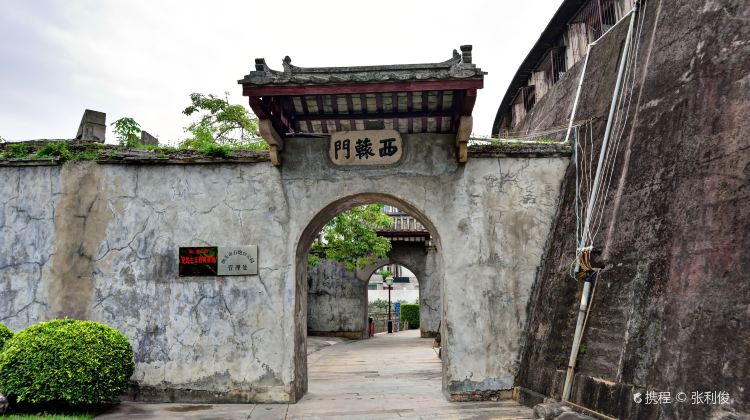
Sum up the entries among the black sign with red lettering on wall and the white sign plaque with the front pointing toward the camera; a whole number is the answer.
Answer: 2

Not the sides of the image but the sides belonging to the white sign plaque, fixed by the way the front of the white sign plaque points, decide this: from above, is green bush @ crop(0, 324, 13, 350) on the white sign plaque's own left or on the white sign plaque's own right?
on the white sign plaque's own right

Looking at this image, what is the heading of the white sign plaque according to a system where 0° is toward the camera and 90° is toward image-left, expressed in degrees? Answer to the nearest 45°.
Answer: approximately 0°

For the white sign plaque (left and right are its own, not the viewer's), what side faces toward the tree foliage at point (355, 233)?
back

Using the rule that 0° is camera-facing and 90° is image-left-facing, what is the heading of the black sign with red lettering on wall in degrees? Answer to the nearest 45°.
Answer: approximately 0°

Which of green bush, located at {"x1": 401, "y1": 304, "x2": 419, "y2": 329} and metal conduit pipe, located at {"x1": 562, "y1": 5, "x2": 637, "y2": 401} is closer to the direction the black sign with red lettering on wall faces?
the metal conduit pipe

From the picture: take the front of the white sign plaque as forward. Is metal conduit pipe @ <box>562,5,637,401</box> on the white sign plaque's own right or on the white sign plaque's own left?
on the white sign plaque's own left

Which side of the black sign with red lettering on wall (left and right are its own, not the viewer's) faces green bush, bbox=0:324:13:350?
right

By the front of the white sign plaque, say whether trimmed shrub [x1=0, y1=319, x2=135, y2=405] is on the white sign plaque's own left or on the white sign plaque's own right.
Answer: on the white sign plaque's own right
